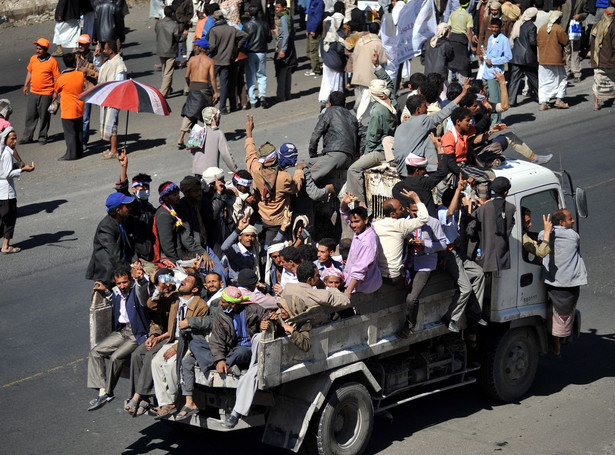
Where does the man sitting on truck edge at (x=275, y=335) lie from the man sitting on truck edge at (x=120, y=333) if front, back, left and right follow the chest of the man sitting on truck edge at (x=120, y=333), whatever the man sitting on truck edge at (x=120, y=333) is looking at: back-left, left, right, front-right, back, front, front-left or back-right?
left

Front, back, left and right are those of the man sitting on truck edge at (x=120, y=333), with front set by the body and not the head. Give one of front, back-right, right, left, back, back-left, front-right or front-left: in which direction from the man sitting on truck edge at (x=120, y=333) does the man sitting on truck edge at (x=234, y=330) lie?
left

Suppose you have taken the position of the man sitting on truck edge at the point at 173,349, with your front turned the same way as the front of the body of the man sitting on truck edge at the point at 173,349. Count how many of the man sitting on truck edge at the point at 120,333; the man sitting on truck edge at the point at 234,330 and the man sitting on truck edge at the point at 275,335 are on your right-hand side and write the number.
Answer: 1

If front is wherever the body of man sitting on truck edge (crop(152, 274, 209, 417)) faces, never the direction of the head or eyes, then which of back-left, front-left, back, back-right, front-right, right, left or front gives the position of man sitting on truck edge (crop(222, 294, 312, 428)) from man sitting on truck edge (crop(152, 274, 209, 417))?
left

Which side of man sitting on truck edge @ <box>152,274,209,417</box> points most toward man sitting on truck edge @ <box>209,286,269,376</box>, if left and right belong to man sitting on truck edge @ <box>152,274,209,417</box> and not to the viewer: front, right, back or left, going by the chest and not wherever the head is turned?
left

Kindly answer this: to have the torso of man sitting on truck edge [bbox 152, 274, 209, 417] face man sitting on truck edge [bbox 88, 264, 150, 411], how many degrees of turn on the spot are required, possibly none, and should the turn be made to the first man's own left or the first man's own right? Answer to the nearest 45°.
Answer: approximately 90° to the first man's own right

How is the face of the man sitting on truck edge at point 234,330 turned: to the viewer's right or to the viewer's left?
to the viewer's left

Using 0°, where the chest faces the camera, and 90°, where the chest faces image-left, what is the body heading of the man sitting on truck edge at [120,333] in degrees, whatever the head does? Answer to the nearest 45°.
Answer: approximately 45°
